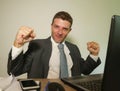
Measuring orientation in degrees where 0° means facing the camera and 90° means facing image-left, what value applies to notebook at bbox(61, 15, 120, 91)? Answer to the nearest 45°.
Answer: approximately 135°

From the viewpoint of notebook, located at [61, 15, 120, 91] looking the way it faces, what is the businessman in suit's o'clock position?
The businessman in suit is roughly at 1 o'clock from the notebook.
